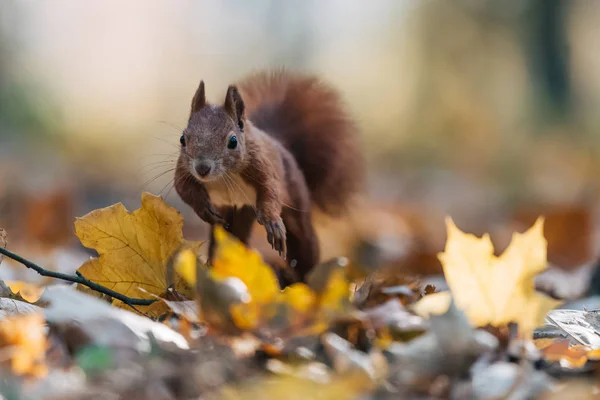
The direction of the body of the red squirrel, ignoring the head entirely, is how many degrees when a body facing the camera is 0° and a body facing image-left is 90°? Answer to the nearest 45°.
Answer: approximately 45°

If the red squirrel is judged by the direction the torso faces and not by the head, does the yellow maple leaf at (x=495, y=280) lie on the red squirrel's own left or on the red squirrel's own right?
on the red squirrel's own left

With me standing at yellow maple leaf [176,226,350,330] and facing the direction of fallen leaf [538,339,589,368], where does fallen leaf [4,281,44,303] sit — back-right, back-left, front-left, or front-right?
back-left

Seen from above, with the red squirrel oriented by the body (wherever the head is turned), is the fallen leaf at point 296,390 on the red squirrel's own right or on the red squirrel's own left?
on the red squirrel's own left
